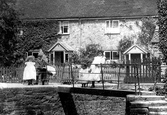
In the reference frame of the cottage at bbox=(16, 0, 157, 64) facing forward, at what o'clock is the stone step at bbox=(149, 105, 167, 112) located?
The stone step is roughly at 12 o'clock from the cottage.

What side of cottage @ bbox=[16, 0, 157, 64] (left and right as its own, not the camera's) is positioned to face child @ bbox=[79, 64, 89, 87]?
front

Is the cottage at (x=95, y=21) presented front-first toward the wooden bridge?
yes

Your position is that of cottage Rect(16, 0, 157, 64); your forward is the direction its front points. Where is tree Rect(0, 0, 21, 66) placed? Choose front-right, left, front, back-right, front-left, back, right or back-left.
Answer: front-right

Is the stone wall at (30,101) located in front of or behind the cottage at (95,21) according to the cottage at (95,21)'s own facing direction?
in front

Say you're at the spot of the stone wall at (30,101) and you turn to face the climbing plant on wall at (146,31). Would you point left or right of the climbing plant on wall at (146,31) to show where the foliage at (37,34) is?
left

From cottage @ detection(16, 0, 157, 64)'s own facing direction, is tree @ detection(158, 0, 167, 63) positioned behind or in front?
in front

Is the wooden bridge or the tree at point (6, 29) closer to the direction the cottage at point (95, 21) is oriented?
the wooden bridge

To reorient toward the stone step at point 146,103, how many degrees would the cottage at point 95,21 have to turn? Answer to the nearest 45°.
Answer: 0° — it already faces it

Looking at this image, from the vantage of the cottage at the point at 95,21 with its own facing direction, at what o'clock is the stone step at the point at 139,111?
The stone step is roughly at 12 o'clock from the cottage.

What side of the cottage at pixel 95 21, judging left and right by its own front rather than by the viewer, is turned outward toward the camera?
front

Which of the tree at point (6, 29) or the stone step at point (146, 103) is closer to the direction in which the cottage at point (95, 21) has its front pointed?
the stone step
